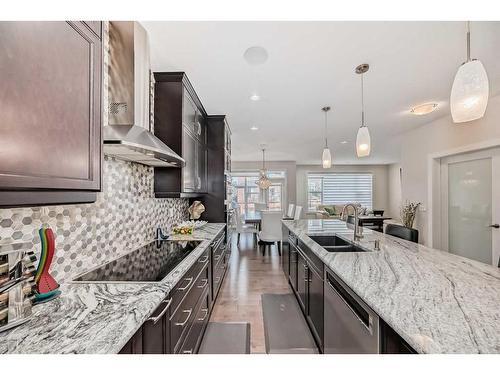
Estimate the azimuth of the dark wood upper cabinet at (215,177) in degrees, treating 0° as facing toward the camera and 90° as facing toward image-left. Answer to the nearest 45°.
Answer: approximately 270°

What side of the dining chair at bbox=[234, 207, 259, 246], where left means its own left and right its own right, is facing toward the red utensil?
right

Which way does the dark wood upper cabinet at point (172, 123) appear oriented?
to the viewer's right

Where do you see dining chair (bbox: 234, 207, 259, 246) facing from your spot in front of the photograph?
facing to the right of the viewer

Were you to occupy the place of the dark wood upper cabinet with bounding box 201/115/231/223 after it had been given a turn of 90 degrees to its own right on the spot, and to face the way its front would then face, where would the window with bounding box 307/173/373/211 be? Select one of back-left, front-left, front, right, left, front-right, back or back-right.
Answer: back-left

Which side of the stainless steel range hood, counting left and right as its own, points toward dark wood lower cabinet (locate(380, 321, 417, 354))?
front

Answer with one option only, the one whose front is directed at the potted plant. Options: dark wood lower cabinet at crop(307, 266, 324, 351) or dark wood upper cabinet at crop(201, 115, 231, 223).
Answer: the dark wood upper cabinet

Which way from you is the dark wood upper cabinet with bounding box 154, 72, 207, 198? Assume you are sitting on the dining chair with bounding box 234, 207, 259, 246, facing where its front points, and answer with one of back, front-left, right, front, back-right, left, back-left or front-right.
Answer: right

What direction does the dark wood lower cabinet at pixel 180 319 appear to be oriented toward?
to the viewer's right

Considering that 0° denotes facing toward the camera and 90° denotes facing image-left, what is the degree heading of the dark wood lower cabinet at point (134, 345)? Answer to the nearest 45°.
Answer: approximately 315°

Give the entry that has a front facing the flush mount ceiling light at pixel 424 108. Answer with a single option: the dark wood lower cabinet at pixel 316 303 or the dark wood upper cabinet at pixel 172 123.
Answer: the dark wood upper cabinet
